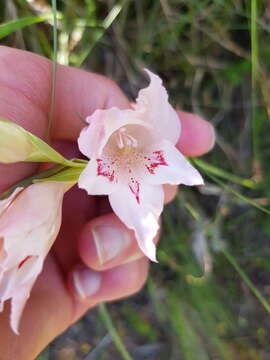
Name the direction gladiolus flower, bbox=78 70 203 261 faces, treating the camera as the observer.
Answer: facing the viewer
